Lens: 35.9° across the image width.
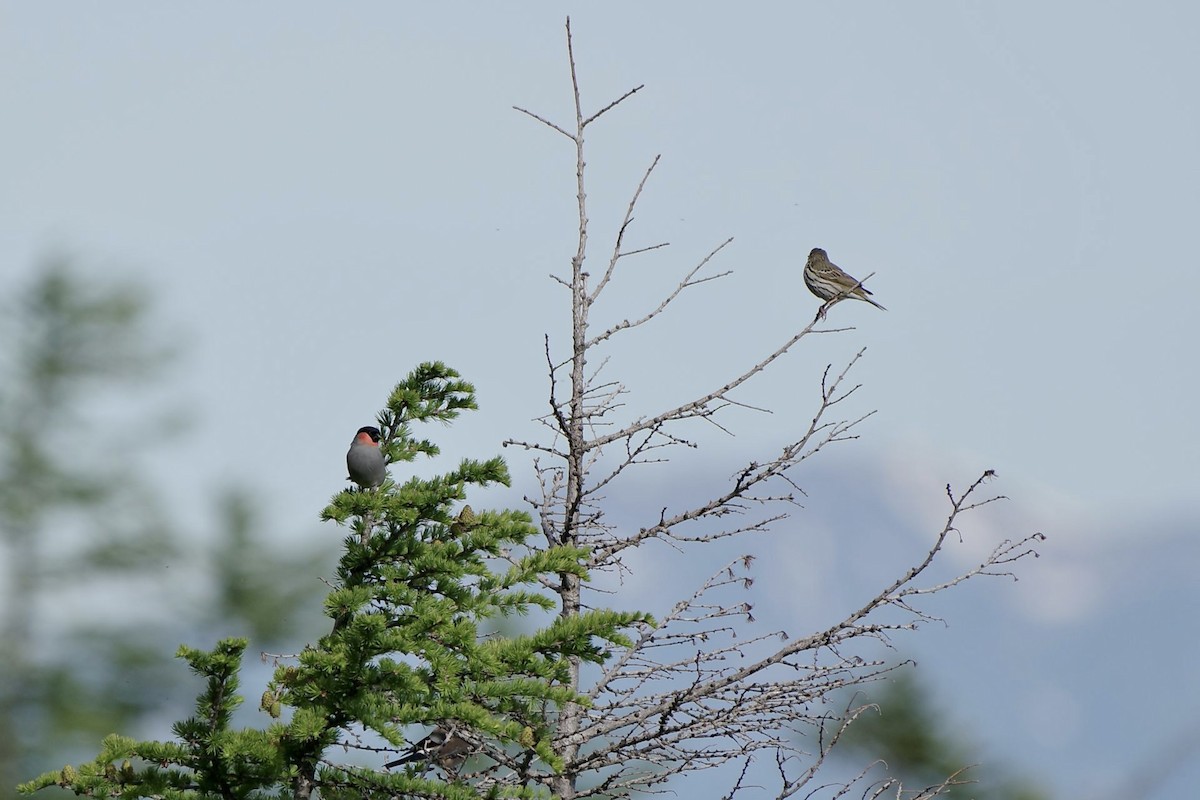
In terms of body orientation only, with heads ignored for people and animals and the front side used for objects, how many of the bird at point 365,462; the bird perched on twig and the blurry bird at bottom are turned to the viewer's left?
1

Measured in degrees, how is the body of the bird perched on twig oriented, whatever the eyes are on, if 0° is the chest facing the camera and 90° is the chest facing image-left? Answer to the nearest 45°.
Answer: approximately 90°

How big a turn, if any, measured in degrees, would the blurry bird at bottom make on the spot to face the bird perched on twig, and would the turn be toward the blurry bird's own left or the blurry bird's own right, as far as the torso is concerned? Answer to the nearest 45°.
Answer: approximately 45° to the blurry bird's own left

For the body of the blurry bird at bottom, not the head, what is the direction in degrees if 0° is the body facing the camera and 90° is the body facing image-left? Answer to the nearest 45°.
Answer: approximately 270°

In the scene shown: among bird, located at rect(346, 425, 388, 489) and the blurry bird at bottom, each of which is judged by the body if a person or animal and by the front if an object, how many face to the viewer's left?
0

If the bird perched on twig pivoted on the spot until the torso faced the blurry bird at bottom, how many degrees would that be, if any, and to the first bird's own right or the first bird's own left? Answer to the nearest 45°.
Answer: approximately 45° to the first bird's own left

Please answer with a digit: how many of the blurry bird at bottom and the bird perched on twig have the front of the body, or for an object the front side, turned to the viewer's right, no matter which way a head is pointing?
1
